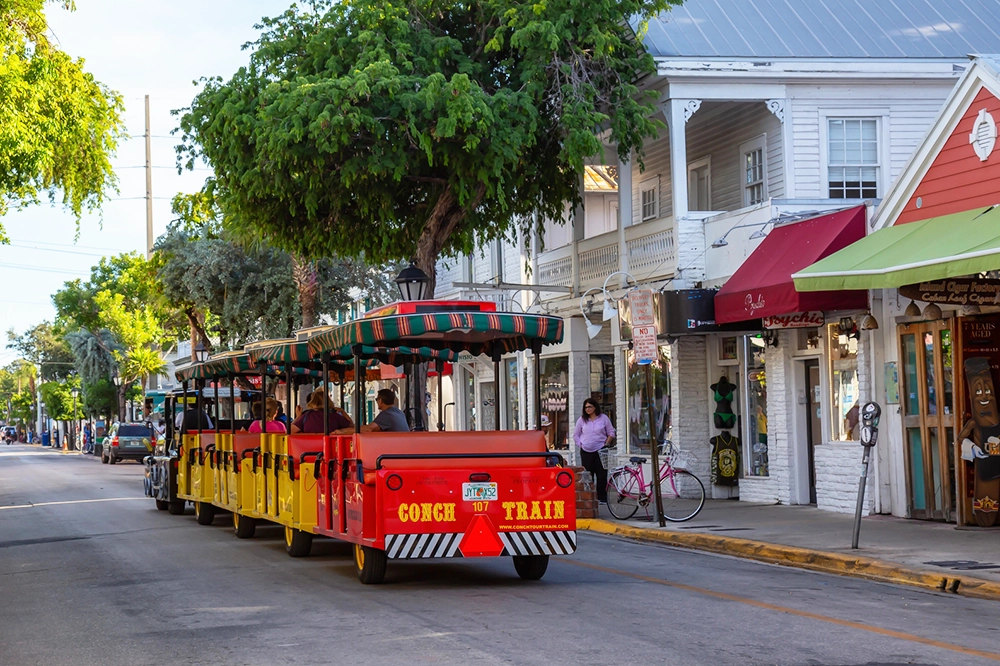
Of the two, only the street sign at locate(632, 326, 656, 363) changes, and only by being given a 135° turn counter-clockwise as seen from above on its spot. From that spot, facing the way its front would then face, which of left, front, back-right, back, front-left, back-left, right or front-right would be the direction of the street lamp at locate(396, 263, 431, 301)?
left

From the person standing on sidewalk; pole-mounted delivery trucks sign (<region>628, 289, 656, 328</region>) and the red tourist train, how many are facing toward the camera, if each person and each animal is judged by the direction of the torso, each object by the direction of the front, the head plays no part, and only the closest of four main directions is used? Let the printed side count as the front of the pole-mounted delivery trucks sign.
2

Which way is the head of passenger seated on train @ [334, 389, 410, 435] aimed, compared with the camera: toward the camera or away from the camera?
away from the camera

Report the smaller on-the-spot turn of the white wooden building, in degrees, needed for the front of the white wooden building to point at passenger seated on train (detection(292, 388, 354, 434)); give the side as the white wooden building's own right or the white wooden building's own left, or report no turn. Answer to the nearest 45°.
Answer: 0° — it already faces them

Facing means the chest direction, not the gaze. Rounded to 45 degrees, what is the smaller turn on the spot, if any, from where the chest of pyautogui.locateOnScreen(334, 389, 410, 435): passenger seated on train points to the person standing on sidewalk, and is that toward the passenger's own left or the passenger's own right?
approximately 90° to the passenger's own right

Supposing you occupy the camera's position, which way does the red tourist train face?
facing away from the viewer and to the left of the viewer

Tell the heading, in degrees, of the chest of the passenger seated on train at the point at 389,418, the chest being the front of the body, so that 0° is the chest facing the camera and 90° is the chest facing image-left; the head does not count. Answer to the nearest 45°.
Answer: approximately 135°

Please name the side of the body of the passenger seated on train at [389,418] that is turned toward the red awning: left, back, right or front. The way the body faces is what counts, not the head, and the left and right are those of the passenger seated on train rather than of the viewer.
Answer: right

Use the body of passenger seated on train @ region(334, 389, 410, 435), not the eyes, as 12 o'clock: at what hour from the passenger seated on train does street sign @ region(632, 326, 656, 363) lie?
The street sign is roughly at 3 o'clock from the passenger seated on train.

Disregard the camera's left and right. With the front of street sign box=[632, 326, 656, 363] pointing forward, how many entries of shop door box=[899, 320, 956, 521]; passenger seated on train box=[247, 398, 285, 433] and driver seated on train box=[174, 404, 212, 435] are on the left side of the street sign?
1

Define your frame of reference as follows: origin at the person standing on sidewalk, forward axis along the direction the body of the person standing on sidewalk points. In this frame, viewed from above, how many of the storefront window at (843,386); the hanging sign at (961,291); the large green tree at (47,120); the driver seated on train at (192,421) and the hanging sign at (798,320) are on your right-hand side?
2

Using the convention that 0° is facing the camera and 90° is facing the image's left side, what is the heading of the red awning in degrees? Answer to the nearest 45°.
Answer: approximately 45°

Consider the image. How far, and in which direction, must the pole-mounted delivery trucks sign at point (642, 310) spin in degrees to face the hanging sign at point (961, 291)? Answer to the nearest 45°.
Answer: approximately 90° to its left

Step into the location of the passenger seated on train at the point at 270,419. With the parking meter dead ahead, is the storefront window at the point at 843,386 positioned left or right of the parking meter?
left

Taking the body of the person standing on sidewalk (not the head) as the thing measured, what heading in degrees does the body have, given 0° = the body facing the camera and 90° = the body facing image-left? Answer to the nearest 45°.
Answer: approximately 0°

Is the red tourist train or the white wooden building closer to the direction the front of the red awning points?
the red tourist train
